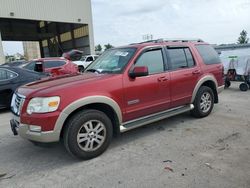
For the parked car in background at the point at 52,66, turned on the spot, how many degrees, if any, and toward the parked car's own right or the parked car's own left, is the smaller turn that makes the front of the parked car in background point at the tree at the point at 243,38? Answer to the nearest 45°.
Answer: approximately 135° to the parked car's own right

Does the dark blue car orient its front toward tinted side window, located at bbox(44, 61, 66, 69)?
no

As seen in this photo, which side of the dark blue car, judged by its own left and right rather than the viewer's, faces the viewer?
left

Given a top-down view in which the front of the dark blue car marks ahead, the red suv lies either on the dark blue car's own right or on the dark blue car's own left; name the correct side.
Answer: on the dark blue car's own left

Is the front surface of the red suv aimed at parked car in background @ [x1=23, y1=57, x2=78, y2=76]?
no

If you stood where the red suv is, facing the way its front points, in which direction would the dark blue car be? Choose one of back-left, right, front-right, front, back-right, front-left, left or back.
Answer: right

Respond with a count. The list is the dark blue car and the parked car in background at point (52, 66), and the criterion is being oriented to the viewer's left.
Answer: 2

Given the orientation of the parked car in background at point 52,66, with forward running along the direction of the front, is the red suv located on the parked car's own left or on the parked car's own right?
on the parked car's own left

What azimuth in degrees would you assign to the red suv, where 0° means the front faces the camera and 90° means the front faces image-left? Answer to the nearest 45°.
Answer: approximately 45°

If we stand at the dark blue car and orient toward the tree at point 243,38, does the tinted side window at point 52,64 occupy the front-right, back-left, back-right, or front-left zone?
front-left

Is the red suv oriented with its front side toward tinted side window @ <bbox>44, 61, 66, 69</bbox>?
no

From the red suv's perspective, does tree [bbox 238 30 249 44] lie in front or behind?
behind

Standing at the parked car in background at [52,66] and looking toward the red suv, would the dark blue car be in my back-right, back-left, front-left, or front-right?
front-right

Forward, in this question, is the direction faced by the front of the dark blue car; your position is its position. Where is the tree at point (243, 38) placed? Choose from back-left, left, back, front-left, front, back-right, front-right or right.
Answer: back-right

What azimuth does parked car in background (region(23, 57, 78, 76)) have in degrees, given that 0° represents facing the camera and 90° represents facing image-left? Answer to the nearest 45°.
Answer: approximately 90°
